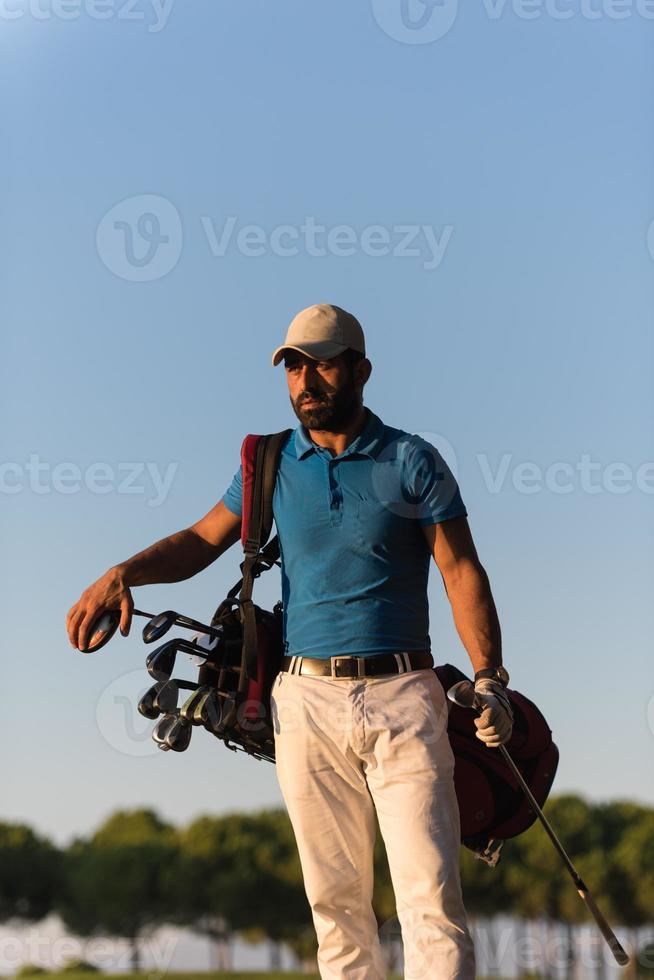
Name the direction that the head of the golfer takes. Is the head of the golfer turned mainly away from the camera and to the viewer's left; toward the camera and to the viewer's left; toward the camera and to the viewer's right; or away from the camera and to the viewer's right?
toward the camera and to the viewer's left

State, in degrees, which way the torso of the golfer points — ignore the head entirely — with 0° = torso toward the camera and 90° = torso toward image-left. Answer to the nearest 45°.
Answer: approximately 0°
